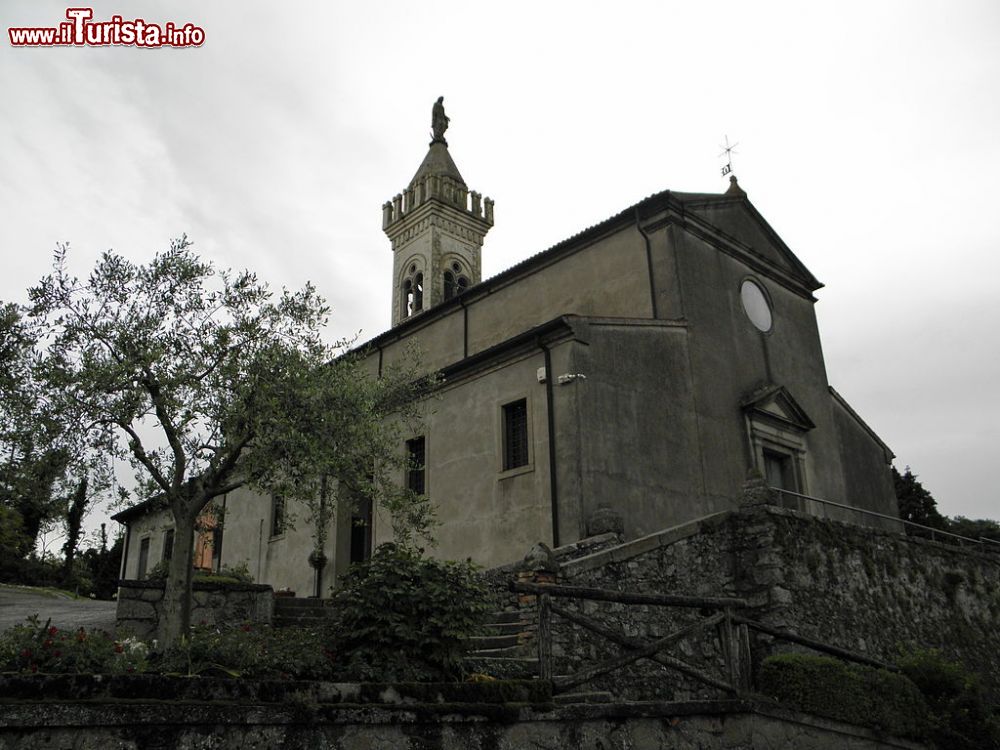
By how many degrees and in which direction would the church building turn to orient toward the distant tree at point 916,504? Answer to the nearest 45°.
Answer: approximately 90° to its left

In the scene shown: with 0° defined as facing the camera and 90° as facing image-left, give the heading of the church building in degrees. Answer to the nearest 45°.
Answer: approximately 315°

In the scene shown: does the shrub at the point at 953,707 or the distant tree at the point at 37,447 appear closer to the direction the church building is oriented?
the shrub

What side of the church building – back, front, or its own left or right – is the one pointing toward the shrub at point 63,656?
right

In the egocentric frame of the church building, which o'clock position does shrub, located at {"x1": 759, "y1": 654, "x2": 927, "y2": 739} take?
The shrub is roughly at 1 o'clock from the church building.

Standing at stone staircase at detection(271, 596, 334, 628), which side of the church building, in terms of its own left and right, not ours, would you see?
right
